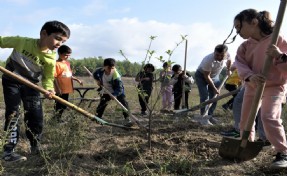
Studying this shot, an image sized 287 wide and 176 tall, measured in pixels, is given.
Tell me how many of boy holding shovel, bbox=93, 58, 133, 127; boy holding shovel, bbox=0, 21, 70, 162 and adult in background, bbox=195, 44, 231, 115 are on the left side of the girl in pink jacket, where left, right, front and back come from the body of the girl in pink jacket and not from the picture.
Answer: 0

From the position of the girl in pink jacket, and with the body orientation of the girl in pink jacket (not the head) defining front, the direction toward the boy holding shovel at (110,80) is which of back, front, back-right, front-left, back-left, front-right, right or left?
right

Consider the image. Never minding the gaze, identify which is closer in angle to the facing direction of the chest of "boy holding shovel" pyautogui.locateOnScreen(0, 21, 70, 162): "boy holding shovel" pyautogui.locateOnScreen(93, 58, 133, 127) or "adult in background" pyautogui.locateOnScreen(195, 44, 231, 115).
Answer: the adult in background

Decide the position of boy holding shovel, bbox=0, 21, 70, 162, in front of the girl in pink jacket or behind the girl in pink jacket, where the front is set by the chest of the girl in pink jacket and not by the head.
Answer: in front

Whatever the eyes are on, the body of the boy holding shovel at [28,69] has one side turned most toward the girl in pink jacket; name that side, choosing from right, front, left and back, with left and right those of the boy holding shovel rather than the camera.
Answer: front

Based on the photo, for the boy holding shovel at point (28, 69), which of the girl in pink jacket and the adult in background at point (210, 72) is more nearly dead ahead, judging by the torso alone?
the girl in pink jacket

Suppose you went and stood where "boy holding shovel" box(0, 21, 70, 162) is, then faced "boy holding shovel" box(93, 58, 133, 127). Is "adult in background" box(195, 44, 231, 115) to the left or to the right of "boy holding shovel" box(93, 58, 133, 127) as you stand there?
right

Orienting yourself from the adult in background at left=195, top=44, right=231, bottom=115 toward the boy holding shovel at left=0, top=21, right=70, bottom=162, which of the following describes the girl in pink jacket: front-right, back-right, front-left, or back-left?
front-left

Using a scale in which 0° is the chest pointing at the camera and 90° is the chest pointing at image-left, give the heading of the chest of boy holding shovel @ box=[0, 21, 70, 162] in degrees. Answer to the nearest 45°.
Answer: approximately 315°

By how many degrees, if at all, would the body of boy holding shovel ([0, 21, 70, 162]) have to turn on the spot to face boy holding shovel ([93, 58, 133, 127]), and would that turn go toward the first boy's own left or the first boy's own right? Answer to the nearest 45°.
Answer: approximately 90° to the first boy's own left

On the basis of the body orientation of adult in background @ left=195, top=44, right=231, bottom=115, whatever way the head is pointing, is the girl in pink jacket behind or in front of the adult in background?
in front

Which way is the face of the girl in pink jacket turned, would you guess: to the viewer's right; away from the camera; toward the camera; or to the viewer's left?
to the viewer's left

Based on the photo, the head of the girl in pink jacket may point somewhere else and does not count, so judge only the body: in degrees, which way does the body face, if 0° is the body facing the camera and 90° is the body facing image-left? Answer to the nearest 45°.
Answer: approximately 45°
